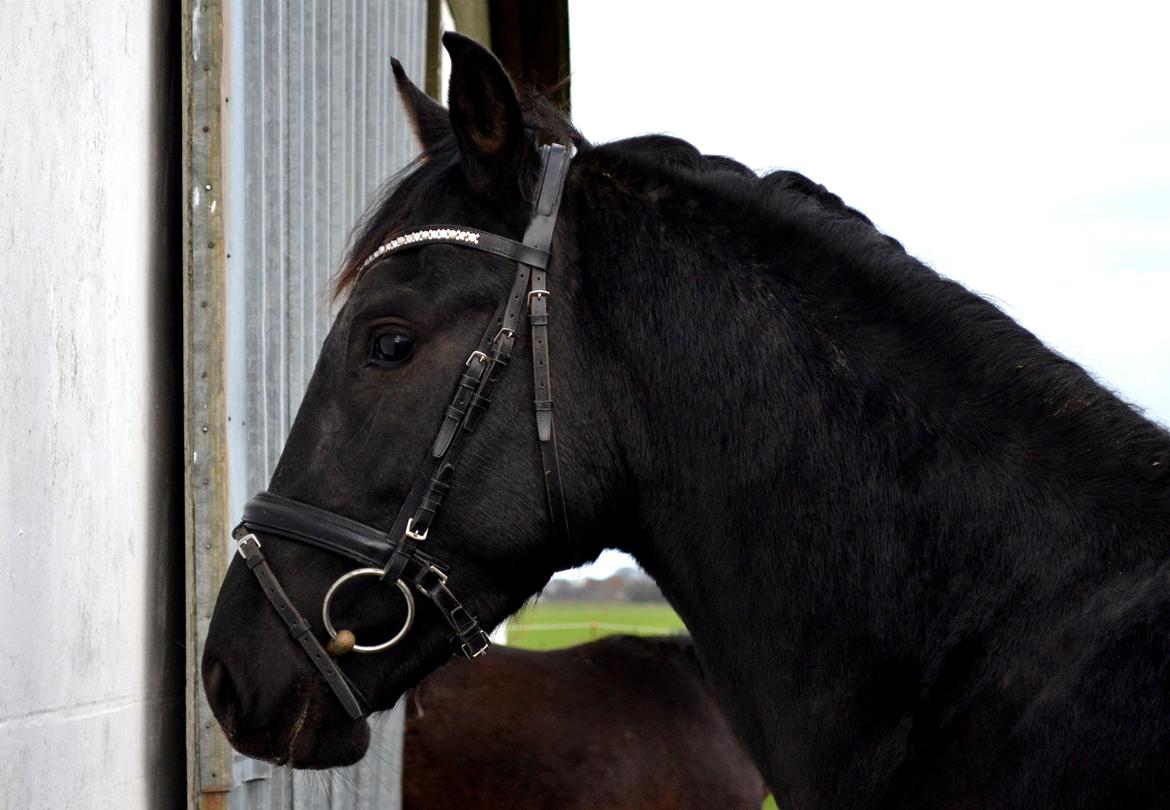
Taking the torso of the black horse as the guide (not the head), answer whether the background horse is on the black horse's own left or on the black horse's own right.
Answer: on the black horse's own right

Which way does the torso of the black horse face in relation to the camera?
to the viewer's left
